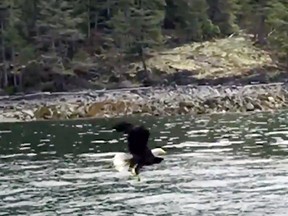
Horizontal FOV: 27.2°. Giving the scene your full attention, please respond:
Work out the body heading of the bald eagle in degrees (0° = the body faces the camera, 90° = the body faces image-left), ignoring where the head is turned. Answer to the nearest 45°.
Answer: approximately 270°
